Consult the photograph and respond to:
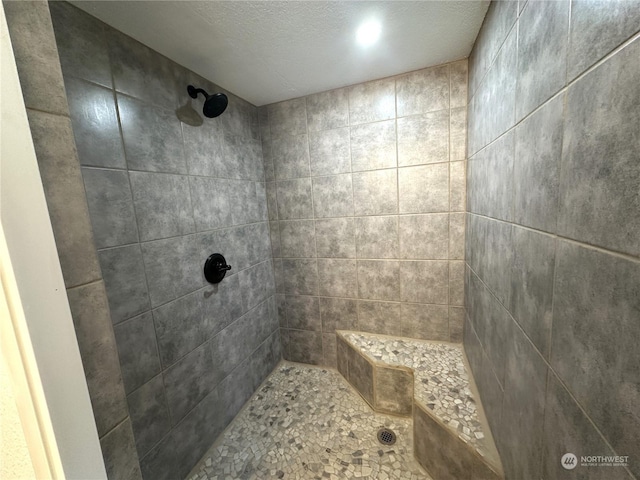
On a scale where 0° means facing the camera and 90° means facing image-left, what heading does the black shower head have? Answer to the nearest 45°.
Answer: approximately 315°

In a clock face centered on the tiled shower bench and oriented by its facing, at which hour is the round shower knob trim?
The round shower knob trim is roughly at 1 o'clock from the tiled shower bench.

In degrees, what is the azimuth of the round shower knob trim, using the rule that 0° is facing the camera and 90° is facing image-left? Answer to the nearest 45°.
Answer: approximately 315°

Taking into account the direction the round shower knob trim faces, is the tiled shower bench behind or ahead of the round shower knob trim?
ahead

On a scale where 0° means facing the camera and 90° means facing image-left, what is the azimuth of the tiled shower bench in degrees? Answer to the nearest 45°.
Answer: approximately 45°
